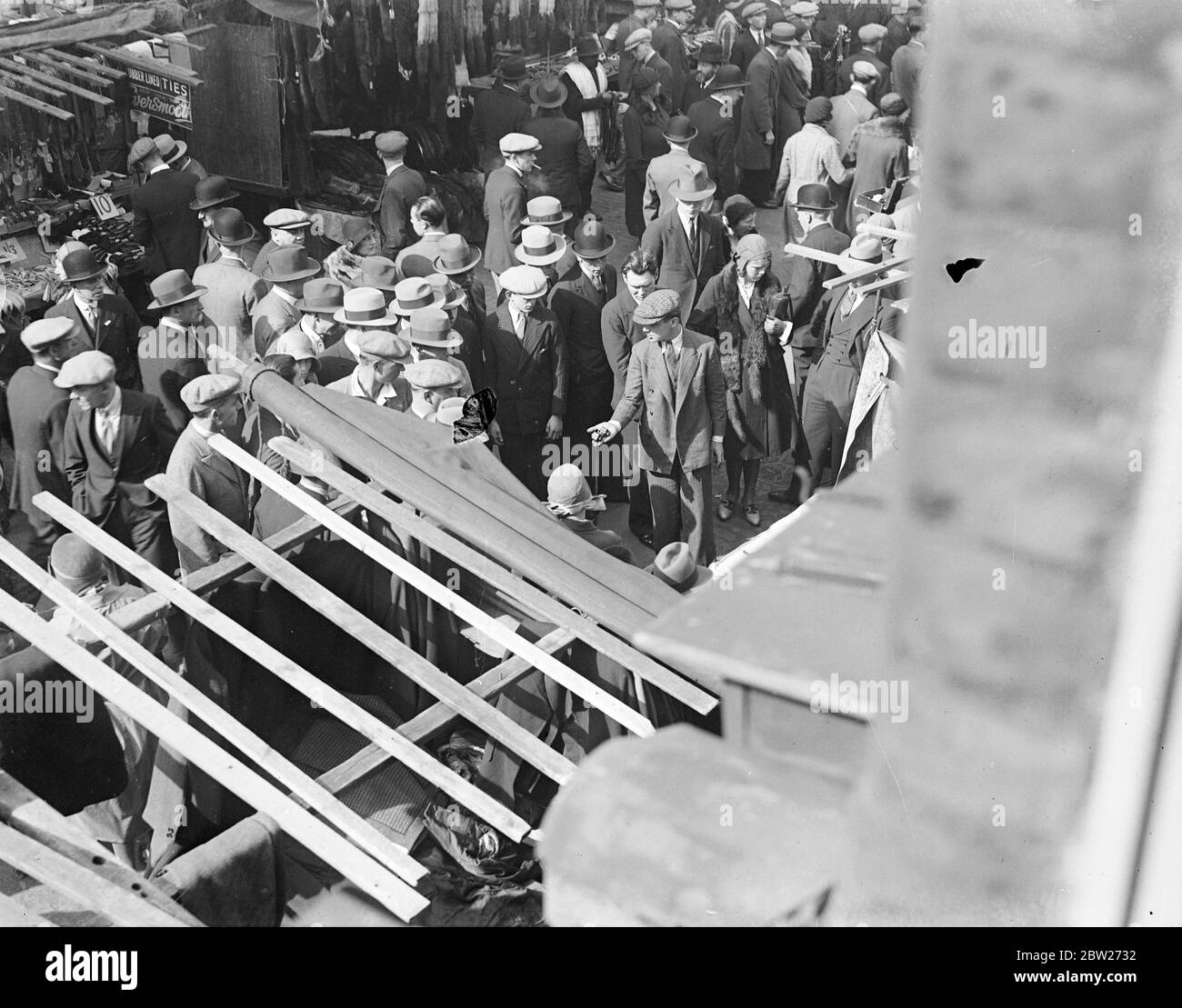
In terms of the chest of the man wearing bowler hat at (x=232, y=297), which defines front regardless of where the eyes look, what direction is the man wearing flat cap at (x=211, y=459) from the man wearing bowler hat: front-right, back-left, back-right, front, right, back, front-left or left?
back

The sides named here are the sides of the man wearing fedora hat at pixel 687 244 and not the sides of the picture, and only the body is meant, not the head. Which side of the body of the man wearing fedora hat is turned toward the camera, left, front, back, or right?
front

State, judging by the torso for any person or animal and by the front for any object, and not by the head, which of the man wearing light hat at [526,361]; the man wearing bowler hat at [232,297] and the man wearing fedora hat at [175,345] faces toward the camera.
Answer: the man wearing light hat

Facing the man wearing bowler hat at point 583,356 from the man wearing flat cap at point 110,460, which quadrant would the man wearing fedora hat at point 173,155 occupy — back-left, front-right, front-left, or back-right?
front-left

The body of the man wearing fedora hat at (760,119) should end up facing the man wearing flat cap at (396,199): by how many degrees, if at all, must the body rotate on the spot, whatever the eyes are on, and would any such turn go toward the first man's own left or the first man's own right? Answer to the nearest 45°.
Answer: approximately 135° to the first man's own right

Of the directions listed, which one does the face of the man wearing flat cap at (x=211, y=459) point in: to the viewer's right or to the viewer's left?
to the viewer's right

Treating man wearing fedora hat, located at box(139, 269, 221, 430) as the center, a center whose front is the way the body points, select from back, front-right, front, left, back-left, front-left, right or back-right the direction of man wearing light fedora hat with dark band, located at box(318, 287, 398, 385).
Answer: front

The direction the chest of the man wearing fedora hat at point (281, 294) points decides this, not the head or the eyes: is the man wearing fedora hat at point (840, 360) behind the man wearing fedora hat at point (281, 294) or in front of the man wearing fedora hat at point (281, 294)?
in front

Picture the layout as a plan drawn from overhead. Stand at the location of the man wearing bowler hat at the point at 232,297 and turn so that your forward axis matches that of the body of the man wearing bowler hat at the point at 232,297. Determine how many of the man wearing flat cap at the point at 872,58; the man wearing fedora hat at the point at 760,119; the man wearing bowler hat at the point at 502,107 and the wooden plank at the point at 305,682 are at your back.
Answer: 1

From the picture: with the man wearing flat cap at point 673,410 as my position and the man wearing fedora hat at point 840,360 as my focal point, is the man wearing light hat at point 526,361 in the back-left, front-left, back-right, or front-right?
back-left

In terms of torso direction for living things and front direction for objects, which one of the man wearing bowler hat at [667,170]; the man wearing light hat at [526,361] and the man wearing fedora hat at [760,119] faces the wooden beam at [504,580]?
the man wearing light hat
